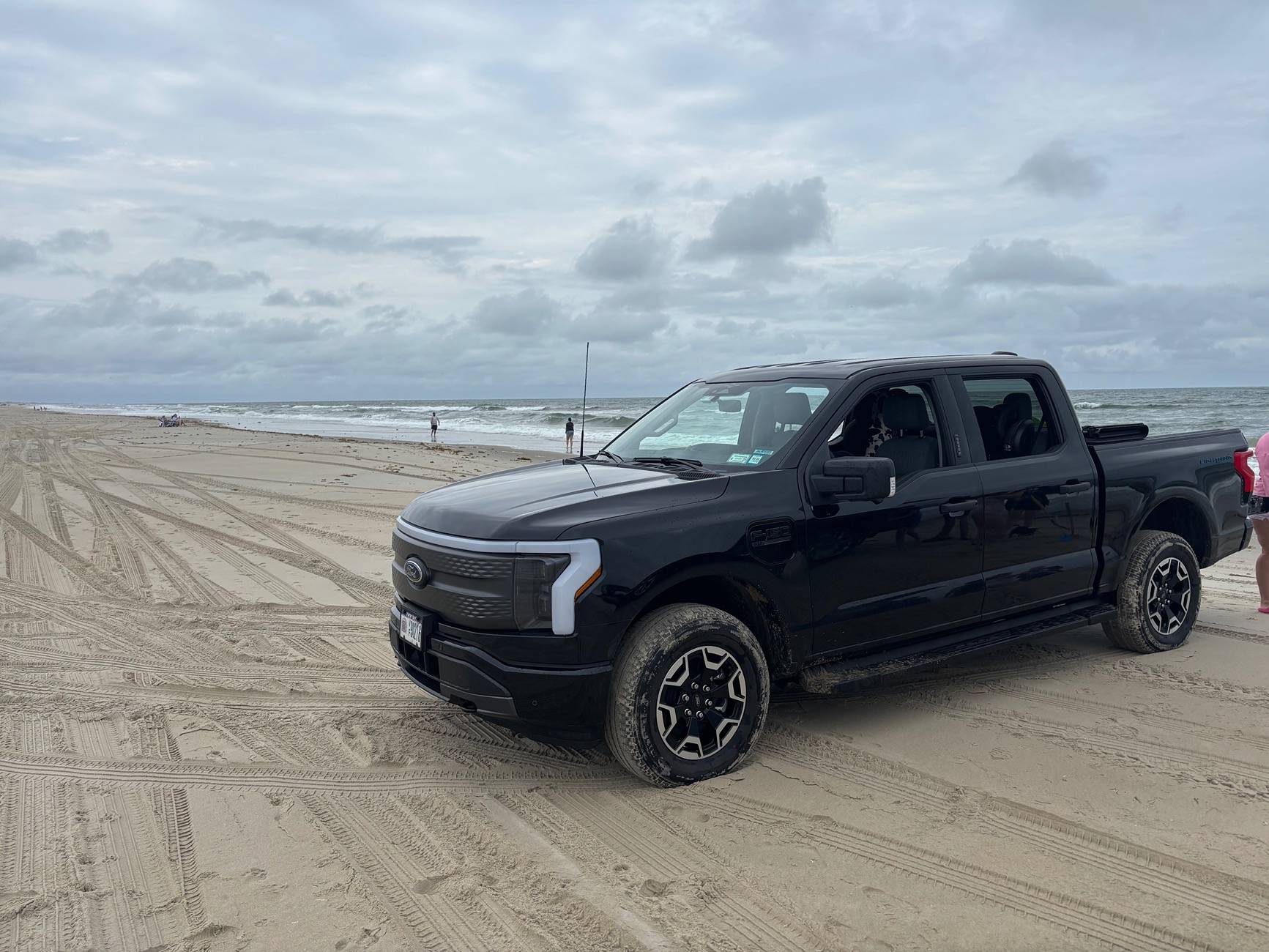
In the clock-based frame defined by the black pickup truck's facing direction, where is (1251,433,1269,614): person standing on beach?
The person standing on beach is roughly at 6 o'clock from the black pickup truck.

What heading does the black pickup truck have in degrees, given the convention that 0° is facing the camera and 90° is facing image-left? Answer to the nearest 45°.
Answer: approximately 45°
